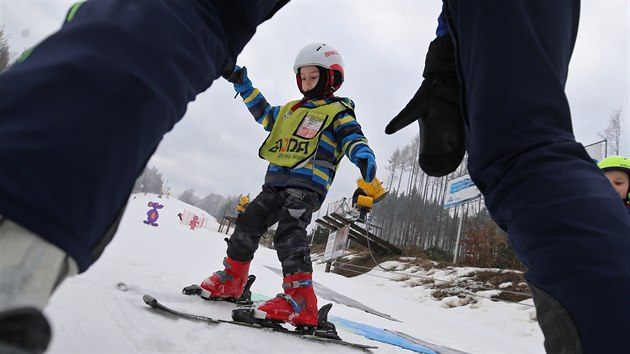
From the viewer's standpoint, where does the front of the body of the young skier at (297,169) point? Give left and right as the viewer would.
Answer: facing the viewer and to the left of the viewer

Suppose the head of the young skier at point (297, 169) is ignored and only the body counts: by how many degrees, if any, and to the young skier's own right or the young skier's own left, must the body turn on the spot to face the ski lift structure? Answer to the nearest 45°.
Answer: approximately 135° to the young skier's own right

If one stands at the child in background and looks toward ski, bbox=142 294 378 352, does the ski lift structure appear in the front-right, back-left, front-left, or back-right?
back-right

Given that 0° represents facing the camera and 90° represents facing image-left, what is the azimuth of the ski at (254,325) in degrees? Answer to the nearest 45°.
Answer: approximately 90°

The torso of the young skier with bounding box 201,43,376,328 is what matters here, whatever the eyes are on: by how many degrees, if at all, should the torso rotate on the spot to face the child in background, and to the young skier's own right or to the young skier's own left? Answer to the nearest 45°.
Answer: approximately 135° to the young skier's own left

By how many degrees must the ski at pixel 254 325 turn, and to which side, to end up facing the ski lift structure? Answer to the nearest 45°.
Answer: approximately 90° to its right

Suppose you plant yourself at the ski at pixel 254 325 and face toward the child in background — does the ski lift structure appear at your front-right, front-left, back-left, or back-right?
front-left
